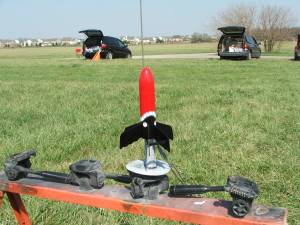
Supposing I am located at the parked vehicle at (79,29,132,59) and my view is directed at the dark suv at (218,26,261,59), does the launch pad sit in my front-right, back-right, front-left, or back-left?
front-right

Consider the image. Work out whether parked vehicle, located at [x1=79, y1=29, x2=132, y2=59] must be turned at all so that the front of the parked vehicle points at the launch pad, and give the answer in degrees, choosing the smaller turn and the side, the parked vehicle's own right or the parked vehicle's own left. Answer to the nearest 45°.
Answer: approximately 135° to the parked vehicle's own right

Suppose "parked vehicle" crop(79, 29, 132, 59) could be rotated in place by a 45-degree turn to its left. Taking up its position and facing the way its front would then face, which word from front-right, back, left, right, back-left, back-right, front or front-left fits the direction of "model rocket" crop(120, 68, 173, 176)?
back

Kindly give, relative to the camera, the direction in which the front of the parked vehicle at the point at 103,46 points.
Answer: facing away from the viewer and to the right of the viewer

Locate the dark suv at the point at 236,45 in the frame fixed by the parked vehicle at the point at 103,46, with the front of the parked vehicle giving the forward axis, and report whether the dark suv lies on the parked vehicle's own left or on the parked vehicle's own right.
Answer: on the parked vehicle's own right
